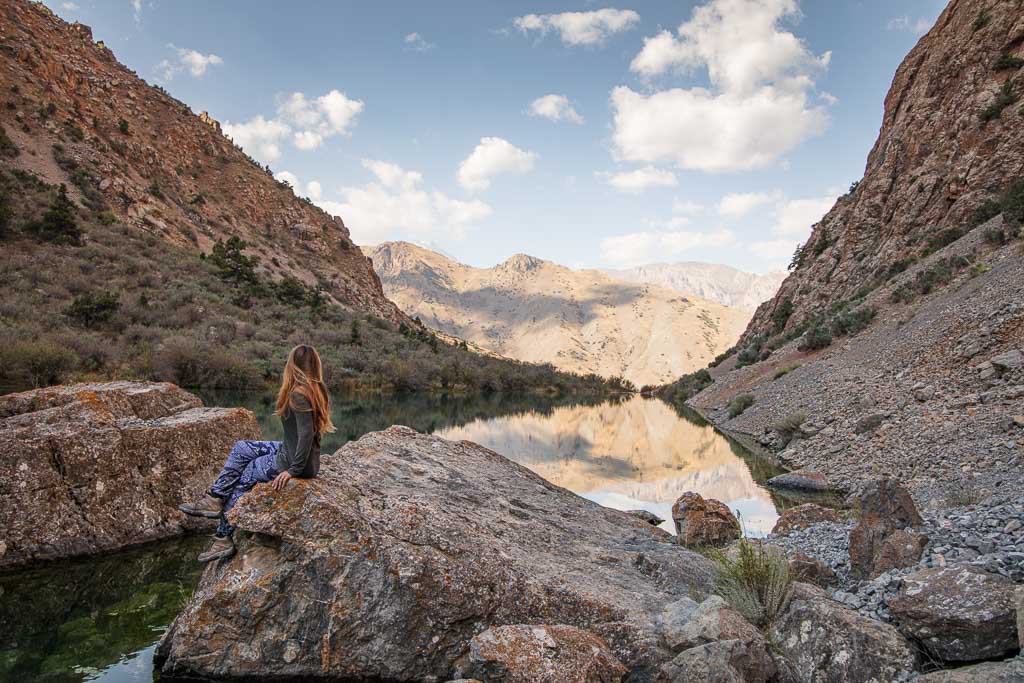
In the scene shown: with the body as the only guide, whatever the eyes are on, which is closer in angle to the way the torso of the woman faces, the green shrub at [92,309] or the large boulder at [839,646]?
the green shrub

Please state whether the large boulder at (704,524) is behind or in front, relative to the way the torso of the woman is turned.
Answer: behind

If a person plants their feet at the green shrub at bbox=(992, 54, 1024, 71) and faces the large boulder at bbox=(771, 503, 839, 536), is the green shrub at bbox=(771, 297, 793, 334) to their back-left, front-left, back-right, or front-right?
back-right

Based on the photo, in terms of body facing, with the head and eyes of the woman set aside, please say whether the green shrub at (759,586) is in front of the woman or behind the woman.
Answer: behind

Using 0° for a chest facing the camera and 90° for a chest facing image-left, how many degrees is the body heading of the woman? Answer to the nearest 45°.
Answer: approximately 90°

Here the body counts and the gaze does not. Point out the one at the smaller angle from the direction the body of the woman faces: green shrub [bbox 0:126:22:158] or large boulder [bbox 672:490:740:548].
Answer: the green shrub
